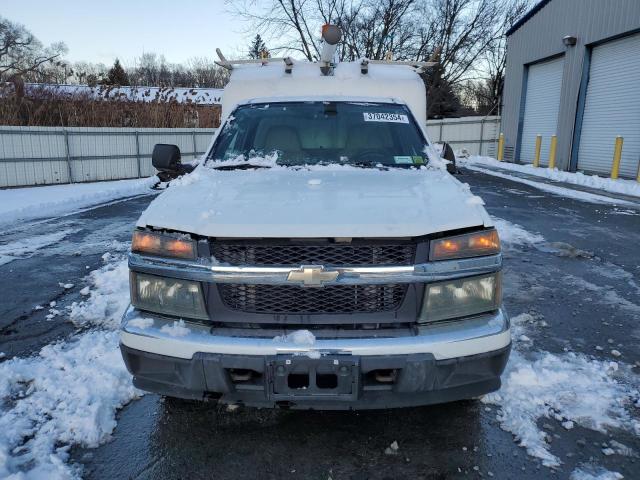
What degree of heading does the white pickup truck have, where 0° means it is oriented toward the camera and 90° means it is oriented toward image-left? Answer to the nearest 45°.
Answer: approximately 0°

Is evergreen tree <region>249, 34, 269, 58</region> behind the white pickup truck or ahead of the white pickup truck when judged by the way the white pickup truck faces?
behind

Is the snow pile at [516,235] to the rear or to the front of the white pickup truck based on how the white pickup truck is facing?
to the rear

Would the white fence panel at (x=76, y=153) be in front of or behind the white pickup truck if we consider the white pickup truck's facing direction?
behind

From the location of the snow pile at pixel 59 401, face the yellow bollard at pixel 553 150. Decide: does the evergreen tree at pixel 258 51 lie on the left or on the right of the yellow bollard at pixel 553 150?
left

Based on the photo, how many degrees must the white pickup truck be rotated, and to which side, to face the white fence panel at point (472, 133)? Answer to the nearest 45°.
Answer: approximately 180°
